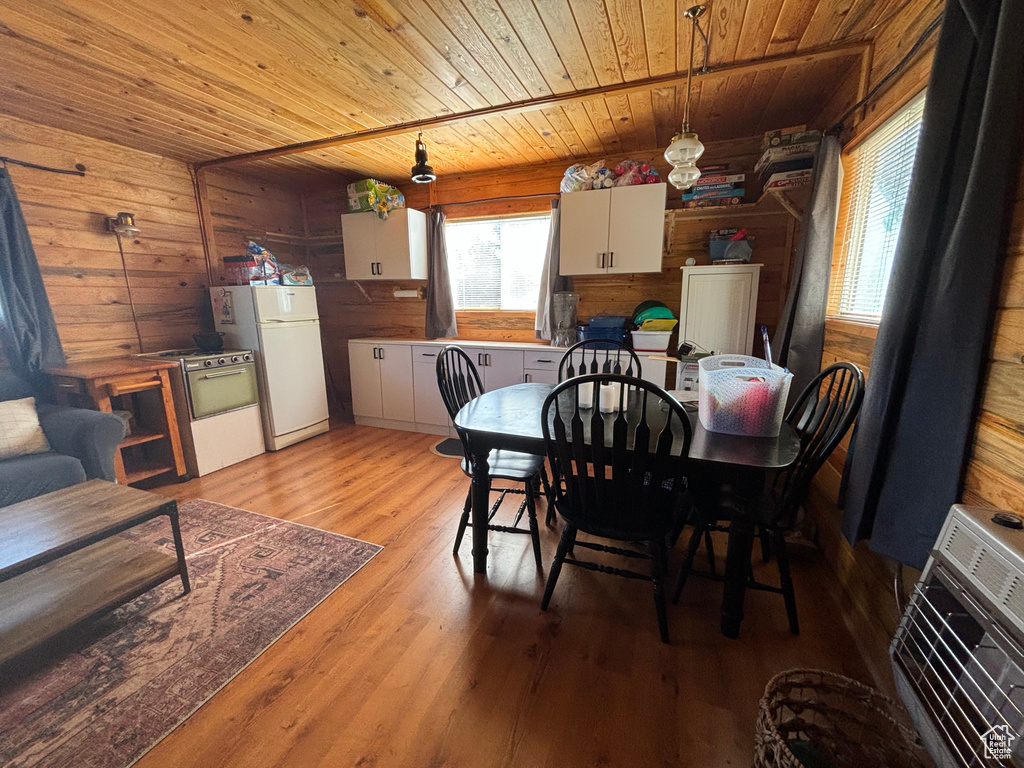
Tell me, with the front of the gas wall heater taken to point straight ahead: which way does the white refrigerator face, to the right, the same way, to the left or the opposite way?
the opposite way

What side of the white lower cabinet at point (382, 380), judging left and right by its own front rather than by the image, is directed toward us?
front

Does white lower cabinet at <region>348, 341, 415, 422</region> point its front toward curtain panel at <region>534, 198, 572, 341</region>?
no

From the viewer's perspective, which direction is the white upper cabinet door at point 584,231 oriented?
toward the camera

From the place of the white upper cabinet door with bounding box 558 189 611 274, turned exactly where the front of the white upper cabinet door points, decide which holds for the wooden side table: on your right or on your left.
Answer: on your right

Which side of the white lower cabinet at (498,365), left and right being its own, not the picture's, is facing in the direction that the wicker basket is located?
front

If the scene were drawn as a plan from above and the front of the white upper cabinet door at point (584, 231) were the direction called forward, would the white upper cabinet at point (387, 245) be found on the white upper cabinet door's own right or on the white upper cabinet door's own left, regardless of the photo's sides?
on the white upper cabinet door's own right

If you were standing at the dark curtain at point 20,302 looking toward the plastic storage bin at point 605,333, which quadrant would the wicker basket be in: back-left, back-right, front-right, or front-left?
front-right

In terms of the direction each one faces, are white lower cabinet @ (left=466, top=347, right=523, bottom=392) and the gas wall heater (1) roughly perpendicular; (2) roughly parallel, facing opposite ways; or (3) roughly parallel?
roughly perpendicular

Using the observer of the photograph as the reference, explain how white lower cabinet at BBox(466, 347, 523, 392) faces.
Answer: facing the viewer

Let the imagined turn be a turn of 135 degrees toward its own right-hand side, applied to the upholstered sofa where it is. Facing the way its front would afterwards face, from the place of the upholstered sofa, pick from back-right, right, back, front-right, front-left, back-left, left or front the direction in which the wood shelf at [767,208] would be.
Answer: back-left

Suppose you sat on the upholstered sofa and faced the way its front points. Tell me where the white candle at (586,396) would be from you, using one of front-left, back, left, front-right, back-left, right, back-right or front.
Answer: front

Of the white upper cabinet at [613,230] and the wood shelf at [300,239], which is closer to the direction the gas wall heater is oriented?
the wood shelf

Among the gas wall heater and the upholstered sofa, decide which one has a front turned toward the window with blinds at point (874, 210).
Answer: the upholstered sofa

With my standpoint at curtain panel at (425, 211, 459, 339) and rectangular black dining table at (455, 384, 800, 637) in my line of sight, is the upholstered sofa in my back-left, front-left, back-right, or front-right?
front-right

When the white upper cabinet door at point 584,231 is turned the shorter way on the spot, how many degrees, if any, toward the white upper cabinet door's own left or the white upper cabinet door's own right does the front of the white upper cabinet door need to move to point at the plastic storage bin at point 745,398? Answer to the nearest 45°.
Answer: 0° — it already faces it

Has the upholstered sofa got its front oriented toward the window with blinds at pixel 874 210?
yes

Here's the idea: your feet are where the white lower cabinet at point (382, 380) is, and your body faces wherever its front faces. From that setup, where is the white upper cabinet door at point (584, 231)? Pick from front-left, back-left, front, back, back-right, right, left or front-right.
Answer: front-left

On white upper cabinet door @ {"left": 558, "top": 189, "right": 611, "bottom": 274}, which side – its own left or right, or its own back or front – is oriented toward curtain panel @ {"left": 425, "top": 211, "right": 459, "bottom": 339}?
right

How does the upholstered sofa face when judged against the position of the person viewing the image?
facing the viewer and to the right of the viewer

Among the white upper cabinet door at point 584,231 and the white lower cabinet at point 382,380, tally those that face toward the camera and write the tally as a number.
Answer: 2
